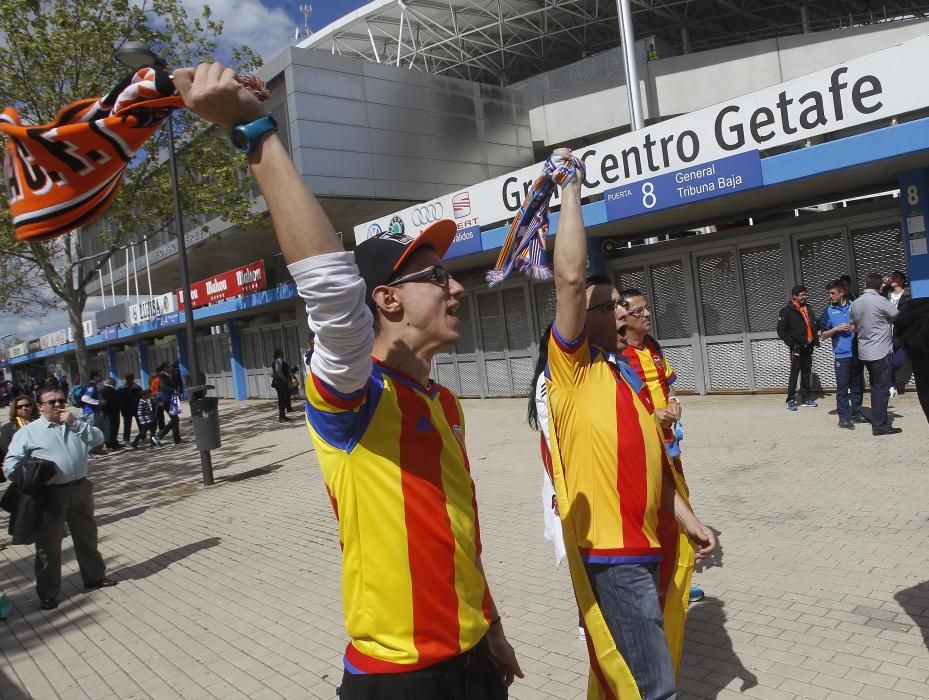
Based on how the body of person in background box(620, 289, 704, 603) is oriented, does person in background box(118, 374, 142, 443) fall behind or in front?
behind

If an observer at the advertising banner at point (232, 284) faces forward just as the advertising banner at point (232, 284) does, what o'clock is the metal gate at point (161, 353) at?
The metal gate is roughly at 4 o'clock from the advertising banner.

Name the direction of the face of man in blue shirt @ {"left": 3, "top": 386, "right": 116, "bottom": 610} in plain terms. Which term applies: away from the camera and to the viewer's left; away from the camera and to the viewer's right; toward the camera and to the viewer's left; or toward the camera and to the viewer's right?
toward the camera and to the viewer's right

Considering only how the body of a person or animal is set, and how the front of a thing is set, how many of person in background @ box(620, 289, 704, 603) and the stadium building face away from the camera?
0

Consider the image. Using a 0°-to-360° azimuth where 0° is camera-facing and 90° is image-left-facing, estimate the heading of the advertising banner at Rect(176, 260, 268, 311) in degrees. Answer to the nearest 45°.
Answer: approximately 45°

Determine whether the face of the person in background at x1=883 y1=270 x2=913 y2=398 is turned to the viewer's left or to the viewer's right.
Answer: to the viewer's left

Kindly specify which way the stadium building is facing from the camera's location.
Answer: facing the viewer and to the left of the viewer
